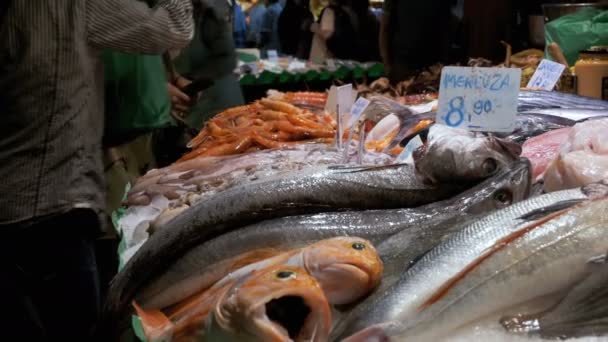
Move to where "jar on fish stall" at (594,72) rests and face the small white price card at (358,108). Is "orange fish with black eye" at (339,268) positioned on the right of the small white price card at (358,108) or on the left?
left

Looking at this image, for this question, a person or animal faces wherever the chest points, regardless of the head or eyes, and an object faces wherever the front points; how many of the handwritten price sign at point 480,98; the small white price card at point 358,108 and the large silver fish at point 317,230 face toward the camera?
2

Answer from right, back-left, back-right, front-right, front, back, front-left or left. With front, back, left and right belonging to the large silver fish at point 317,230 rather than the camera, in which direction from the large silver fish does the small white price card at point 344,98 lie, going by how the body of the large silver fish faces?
left

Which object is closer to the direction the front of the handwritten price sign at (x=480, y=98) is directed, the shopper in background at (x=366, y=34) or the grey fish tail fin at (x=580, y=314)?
the grey fish tail fin

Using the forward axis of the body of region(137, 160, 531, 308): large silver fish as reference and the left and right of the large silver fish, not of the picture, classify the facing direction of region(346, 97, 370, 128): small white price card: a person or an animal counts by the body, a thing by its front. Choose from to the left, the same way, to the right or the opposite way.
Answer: to the right

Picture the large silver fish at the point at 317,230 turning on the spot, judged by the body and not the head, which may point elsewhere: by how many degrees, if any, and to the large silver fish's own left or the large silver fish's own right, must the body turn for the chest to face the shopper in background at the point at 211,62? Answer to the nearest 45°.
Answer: approximately 90° to the large silver fish's own left

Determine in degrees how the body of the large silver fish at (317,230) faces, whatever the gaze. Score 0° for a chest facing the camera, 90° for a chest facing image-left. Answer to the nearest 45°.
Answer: approximately 270°

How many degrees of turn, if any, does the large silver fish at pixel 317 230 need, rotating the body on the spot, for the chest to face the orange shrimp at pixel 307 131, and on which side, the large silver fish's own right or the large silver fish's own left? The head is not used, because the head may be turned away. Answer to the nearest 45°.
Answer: approximately 90° to the large silver fish's own left

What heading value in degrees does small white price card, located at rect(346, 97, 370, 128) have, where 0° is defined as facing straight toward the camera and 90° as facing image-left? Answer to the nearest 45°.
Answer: approximately 0°

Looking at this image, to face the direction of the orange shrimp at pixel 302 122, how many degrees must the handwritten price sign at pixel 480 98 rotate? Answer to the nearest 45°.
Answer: approximately 135° to its right
